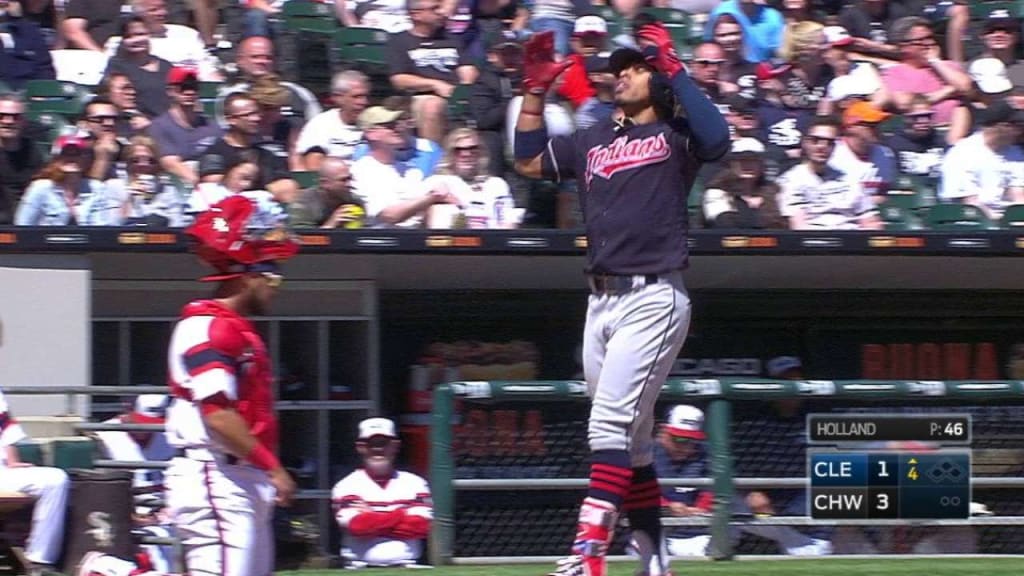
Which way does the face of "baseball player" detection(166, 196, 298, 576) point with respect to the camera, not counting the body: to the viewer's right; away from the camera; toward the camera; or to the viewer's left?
to the viewer's right

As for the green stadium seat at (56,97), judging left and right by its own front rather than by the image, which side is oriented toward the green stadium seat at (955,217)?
left

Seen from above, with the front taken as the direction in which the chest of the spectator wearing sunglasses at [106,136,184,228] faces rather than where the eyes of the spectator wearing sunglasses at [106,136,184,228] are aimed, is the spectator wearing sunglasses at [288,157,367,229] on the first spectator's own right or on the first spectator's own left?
on the first spectator's own left

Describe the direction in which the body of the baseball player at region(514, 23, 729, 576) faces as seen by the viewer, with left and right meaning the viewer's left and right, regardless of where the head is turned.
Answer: facing the viewer and to the left of the viewer

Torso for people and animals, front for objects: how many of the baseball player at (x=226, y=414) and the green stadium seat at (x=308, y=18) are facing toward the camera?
1

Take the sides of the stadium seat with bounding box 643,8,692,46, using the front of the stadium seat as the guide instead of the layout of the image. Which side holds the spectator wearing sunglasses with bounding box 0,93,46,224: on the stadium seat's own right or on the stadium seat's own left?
on the stadium seat's own right

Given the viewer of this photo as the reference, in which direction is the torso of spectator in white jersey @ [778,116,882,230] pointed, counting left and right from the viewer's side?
facing the viewer

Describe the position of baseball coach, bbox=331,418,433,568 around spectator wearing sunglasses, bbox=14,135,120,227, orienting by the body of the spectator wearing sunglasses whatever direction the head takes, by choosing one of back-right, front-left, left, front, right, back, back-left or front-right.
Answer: front-left

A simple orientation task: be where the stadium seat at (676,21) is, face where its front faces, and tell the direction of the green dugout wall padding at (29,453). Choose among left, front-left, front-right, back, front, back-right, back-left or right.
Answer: front-right

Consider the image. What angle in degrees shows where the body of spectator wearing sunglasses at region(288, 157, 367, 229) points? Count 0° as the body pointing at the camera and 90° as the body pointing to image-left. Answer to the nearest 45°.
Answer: approximately 315°

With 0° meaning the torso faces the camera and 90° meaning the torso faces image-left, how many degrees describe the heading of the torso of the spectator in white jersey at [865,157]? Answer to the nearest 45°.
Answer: approximately 315°

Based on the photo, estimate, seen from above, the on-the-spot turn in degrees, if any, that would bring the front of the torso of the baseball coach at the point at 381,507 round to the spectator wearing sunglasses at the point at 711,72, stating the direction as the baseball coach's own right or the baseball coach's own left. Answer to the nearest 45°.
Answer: approximately 135° to the baseball coach's own left

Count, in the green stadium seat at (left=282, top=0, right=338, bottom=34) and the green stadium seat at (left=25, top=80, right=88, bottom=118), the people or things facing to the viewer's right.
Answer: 0
